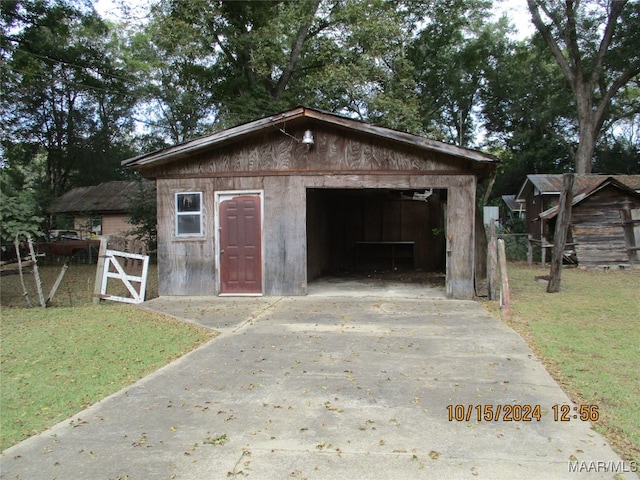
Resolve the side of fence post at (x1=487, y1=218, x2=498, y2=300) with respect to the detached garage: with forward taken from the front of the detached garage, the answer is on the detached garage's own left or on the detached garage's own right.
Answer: on the detached garage's own left

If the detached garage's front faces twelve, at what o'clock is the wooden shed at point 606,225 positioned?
The wooden shed is roughly at 8 o'clock from the detached garage.

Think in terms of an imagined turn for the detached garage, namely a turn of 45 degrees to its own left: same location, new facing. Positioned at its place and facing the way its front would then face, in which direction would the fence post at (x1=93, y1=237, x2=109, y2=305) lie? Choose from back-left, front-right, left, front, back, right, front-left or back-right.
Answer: back-right

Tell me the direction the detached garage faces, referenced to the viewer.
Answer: facing the viewer

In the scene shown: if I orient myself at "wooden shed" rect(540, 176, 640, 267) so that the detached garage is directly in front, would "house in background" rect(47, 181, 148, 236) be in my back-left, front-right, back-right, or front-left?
front-right

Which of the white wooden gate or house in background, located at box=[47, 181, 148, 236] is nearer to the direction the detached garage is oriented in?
the white wooden gate

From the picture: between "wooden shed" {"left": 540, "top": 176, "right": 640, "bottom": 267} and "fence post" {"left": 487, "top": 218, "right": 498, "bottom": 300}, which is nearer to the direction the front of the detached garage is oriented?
the fence post

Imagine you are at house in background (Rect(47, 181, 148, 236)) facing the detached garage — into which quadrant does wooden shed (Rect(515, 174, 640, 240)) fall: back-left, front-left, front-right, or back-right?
front-left

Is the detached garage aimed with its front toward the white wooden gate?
no

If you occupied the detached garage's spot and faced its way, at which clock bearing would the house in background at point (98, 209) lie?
The house in background is roughly at 5 o'clock from the detached garage.

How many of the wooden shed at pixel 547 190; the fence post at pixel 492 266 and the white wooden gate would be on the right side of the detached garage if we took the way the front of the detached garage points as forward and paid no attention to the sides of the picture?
1

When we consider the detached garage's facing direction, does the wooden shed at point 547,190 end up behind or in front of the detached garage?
behind
